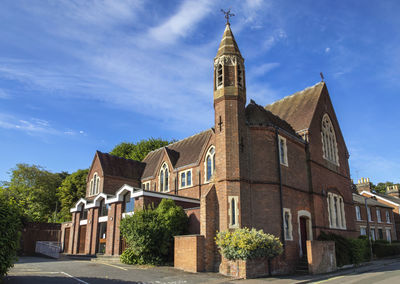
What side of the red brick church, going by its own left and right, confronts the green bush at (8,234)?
right

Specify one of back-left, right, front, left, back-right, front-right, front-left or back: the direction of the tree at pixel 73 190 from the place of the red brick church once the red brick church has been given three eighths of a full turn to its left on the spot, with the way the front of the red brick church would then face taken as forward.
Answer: front-left

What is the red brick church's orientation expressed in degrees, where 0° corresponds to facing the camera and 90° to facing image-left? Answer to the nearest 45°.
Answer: approximately 315°

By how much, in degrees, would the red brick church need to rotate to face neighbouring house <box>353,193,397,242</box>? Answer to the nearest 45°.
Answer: approximately 90° to its left

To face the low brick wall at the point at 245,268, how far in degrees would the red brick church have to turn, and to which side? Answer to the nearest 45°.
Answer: approximately 45° to its right

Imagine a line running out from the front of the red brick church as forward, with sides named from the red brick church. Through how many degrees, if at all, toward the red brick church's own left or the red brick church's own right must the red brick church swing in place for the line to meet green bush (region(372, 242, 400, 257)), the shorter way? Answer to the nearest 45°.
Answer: approximately 90° to the red brick church's own left
